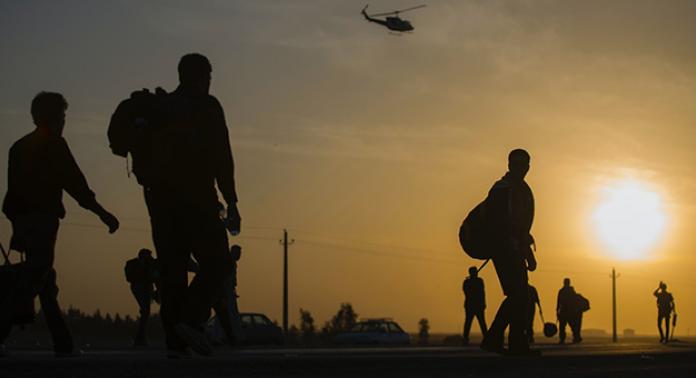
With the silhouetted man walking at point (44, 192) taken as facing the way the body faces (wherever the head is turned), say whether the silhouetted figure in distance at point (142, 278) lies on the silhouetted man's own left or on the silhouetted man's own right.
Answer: on the silhouetted man's own left

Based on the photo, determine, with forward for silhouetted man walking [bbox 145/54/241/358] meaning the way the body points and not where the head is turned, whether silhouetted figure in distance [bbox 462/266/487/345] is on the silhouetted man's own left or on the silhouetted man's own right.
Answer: on the silhouetted man's own left

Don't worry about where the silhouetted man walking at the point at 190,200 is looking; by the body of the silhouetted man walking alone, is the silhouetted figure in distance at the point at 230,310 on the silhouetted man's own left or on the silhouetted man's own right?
on the silhouetted man's own left

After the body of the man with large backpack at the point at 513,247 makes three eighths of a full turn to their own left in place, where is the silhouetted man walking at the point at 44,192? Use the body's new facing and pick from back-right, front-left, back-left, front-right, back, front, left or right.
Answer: left

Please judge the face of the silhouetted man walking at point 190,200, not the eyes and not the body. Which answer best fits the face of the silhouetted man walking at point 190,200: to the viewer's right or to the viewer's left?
to the viewer's right

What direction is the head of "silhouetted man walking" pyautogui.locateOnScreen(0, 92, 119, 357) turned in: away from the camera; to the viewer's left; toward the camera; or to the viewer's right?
to the viewer's right

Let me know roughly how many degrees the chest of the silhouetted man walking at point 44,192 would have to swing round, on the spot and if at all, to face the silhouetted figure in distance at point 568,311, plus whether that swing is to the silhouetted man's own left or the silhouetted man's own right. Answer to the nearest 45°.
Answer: approximately 45° to the silhouetted man's own left

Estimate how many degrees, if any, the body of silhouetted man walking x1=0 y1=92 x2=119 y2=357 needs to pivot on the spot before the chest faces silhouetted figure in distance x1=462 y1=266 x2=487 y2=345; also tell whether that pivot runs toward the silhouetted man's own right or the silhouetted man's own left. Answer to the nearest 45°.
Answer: approximately 45° to the silhouetted man's own left

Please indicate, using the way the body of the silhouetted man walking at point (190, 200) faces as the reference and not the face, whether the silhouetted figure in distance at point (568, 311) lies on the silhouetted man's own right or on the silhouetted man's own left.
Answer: on the silhouetted man's own left

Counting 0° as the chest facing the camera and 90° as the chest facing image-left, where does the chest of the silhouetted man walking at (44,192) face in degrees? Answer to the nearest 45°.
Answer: approximately 270°

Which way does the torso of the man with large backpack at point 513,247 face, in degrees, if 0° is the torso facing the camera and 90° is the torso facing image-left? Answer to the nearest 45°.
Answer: approximately 270°

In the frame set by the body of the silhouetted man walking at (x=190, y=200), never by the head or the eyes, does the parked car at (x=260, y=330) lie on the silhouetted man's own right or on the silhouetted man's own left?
on the silhouetted man's own left

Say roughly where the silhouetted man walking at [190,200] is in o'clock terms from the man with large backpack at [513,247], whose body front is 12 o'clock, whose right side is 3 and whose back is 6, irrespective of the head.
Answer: The silhouetted man walking is roughly at 4 o'clock from the man with large backpack.
